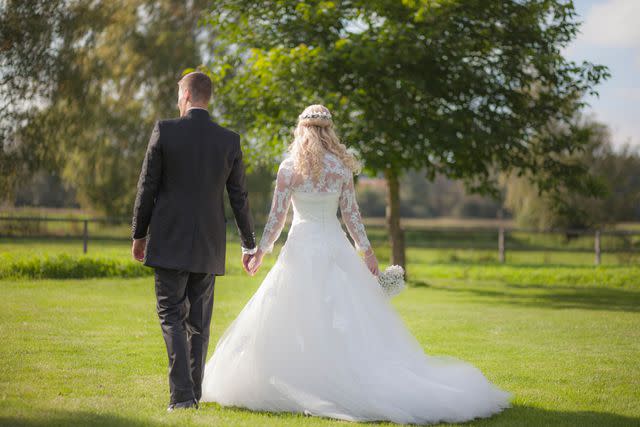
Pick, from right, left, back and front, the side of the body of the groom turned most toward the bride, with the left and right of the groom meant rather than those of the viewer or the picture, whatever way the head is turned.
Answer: right

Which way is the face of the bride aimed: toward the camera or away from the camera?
away from the camera

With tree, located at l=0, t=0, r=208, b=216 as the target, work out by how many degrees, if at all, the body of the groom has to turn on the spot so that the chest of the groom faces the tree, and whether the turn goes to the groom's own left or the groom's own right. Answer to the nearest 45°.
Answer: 0° — they already face it

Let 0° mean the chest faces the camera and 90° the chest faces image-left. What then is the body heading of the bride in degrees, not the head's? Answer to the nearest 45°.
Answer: approximately 180°

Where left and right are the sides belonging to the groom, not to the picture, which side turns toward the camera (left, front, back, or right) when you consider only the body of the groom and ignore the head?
back

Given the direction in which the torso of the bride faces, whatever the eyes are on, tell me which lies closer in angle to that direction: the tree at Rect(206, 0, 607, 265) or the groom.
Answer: the tree

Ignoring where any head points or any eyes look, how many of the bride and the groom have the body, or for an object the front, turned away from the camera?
2
